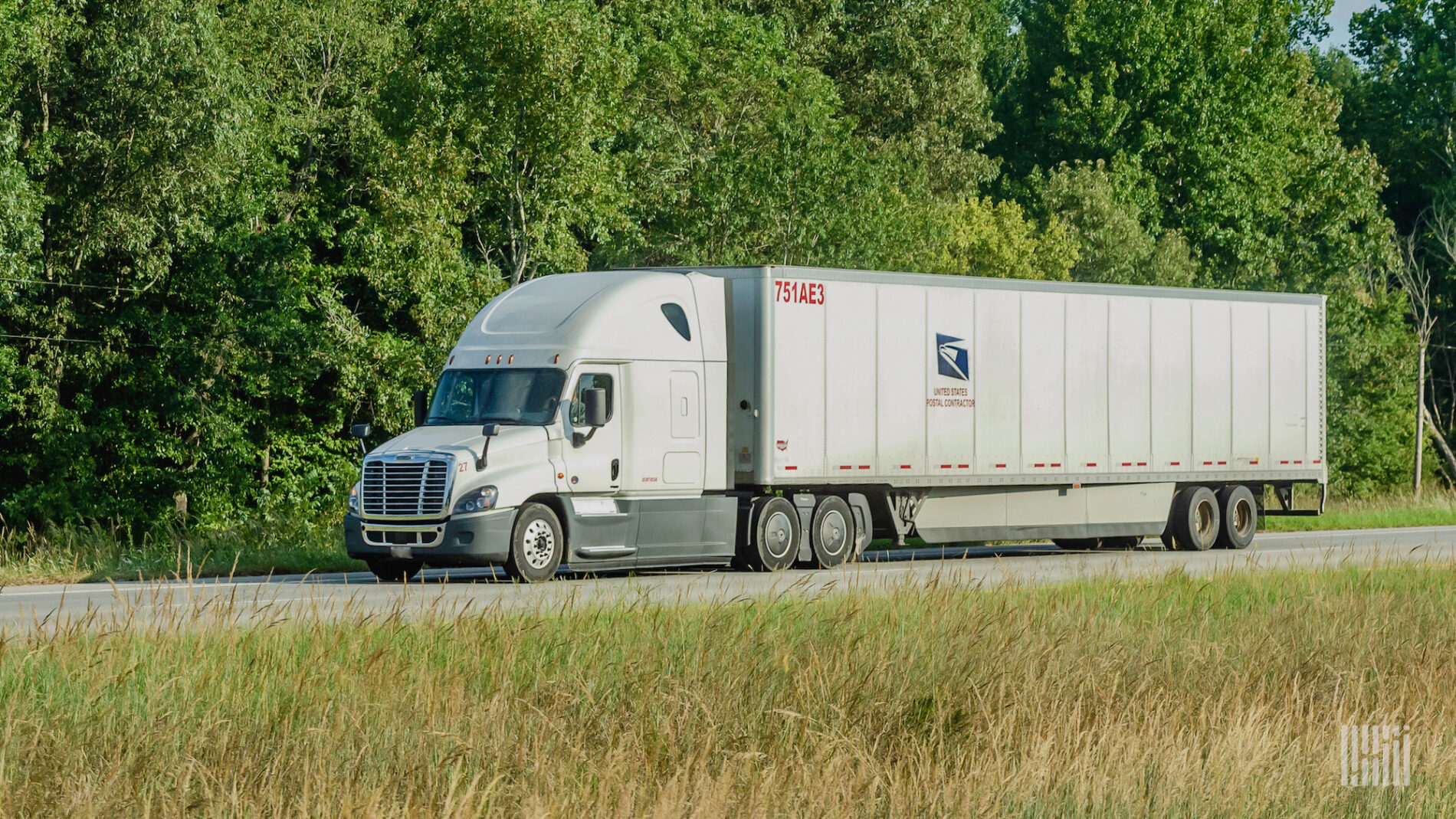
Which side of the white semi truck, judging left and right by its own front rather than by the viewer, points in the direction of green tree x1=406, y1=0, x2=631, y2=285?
right

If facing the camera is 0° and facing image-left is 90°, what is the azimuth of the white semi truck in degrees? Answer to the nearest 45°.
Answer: approximately 45°
